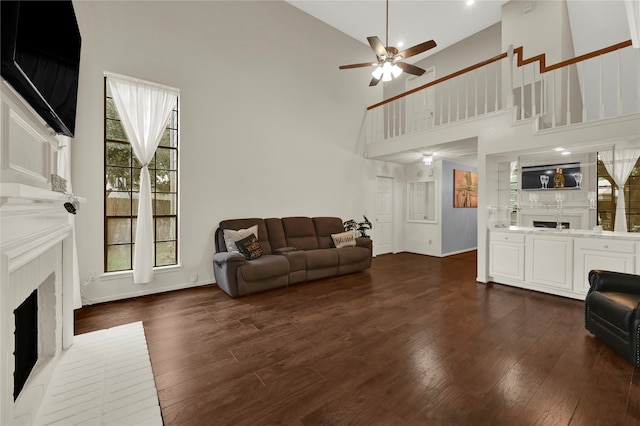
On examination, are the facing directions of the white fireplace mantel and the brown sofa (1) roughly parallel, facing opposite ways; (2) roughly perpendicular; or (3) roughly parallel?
roughly perpendicular

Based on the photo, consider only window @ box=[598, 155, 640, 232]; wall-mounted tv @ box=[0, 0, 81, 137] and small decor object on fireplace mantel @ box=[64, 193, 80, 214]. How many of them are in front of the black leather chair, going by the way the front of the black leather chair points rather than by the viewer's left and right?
2

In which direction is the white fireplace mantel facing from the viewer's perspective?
to the viewer's right

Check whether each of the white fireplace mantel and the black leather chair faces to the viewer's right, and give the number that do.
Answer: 1

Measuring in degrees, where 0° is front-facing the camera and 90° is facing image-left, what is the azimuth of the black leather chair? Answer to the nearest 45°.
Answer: approximately 45°

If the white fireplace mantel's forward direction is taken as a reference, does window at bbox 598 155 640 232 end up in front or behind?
in front

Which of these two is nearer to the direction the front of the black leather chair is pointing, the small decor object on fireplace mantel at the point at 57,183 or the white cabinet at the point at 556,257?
the small decor object on fireplace mantel

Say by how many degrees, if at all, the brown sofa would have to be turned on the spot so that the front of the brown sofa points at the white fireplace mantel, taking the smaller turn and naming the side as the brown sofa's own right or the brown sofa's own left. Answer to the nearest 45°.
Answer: approximately 90° to the brown sofa's own right

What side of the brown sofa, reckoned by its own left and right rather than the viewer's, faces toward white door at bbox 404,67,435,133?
left

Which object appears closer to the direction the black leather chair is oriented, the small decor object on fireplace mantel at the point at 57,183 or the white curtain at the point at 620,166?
the small decor object on fireplace mantel

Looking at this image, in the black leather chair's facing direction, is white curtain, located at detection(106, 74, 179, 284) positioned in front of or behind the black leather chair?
in front

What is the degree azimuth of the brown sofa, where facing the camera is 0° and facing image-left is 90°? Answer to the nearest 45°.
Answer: approximately 315°

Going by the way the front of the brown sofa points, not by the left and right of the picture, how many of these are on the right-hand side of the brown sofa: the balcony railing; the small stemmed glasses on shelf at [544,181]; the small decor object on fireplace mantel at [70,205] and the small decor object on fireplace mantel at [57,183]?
2
